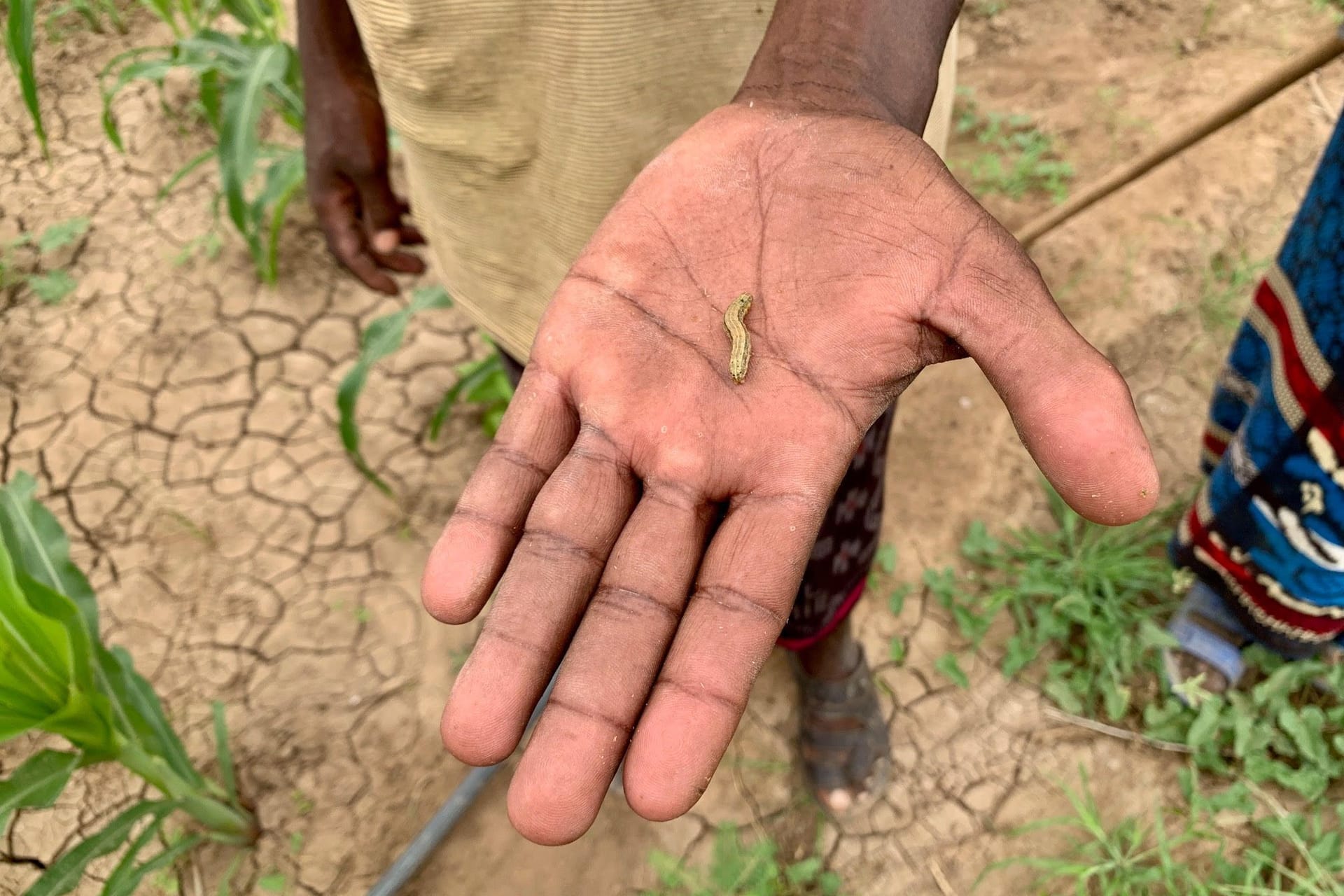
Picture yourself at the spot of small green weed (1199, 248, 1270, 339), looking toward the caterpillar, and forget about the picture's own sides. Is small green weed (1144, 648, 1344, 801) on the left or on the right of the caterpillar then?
left

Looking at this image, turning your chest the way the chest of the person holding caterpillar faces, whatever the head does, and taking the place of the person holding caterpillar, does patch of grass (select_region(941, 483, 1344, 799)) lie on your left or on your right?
on your left

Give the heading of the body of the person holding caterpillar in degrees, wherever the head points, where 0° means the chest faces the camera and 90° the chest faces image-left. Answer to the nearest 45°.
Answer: approximately 0°

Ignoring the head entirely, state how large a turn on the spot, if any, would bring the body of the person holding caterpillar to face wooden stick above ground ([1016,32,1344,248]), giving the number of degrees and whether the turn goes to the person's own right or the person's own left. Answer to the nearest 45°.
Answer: approximately 135° to the person's own left

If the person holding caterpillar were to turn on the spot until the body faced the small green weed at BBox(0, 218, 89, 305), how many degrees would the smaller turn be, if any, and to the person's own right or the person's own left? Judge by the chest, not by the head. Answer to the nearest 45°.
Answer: approximately 135° to the person's own right

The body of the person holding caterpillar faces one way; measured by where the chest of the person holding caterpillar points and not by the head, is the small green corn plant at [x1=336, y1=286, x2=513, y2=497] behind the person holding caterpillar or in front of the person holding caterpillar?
behind
